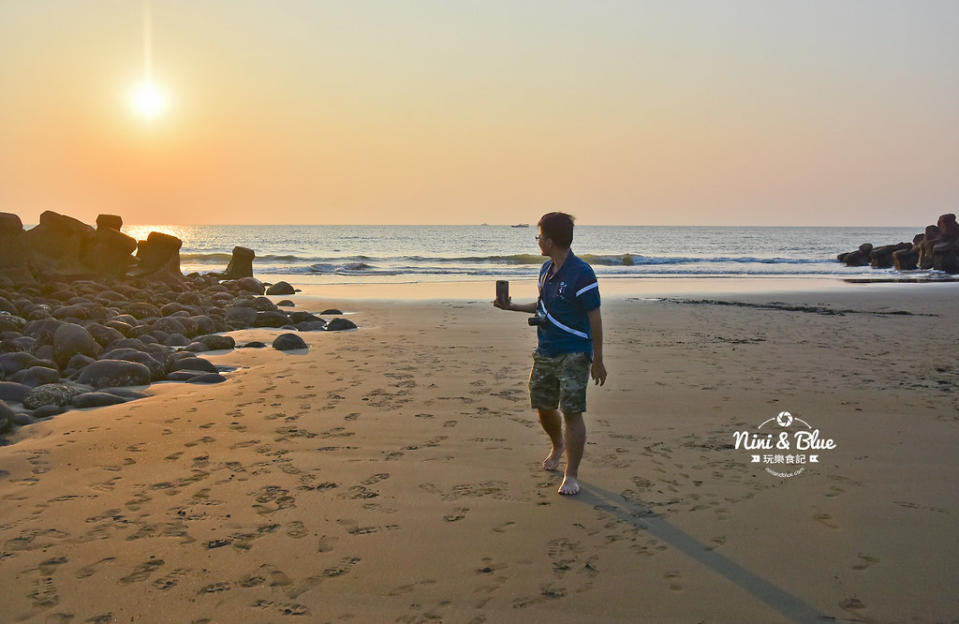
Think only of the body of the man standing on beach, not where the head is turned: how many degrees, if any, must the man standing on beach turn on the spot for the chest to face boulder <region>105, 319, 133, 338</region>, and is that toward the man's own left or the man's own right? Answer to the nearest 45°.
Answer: approximately 90° to the man's own right

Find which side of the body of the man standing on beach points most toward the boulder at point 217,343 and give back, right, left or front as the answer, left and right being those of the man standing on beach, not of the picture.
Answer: right

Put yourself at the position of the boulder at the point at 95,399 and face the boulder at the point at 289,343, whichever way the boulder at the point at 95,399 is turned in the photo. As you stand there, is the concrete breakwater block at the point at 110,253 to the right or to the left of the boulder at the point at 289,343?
left

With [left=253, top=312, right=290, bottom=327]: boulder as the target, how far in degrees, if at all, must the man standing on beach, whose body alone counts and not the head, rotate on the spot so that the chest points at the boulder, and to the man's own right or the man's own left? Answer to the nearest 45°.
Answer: approximately 90° to the man's own right

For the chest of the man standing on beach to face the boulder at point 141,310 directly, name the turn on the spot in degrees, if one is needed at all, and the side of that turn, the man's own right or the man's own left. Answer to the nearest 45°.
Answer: approximately 90° to the man's own right

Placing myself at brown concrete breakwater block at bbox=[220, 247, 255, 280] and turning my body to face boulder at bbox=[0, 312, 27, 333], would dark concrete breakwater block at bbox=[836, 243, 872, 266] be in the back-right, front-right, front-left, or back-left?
back-left

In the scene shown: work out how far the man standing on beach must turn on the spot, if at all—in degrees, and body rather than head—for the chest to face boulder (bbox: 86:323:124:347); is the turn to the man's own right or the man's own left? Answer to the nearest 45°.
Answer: approximately 90° to the man's own right

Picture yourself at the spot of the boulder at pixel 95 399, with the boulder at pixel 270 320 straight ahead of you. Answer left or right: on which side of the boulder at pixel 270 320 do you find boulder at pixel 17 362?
left

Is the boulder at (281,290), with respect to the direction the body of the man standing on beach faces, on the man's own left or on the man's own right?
on the man's own right

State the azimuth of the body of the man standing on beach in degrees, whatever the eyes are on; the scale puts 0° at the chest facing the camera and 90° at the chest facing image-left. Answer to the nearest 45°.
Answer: approximately 45°

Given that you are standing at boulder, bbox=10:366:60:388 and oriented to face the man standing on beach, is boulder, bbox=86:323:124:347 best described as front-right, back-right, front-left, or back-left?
back-left

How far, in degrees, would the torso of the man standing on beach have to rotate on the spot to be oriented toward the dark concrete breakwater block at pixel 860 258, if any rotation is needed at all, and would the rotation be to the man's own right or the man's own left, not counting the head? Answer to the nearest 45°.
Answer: approximately 180°
